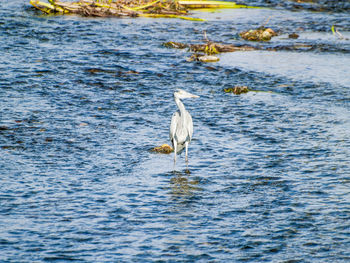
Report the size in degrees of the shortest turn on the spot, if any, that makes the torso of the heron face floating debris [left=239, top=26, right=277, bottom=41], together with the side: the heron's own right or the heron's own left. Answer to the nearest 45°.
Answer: approximately 180°

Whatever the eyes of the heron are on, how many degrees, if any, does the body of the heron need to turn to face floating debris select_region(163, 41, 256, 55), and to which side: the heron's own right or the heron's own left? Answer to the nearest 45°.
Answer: approximately 180°

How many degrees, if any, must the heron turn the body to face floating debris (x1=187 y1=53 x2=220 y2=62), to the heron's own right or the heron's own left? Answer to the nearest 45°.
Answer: approximately 180°

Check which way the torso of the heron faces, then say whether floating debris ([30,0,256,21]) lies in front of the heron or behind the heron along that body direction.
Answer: behind

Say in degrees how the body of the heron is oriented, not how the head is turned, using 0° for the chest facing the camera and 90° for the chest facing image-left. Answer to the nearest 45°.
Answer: approximately 0°
